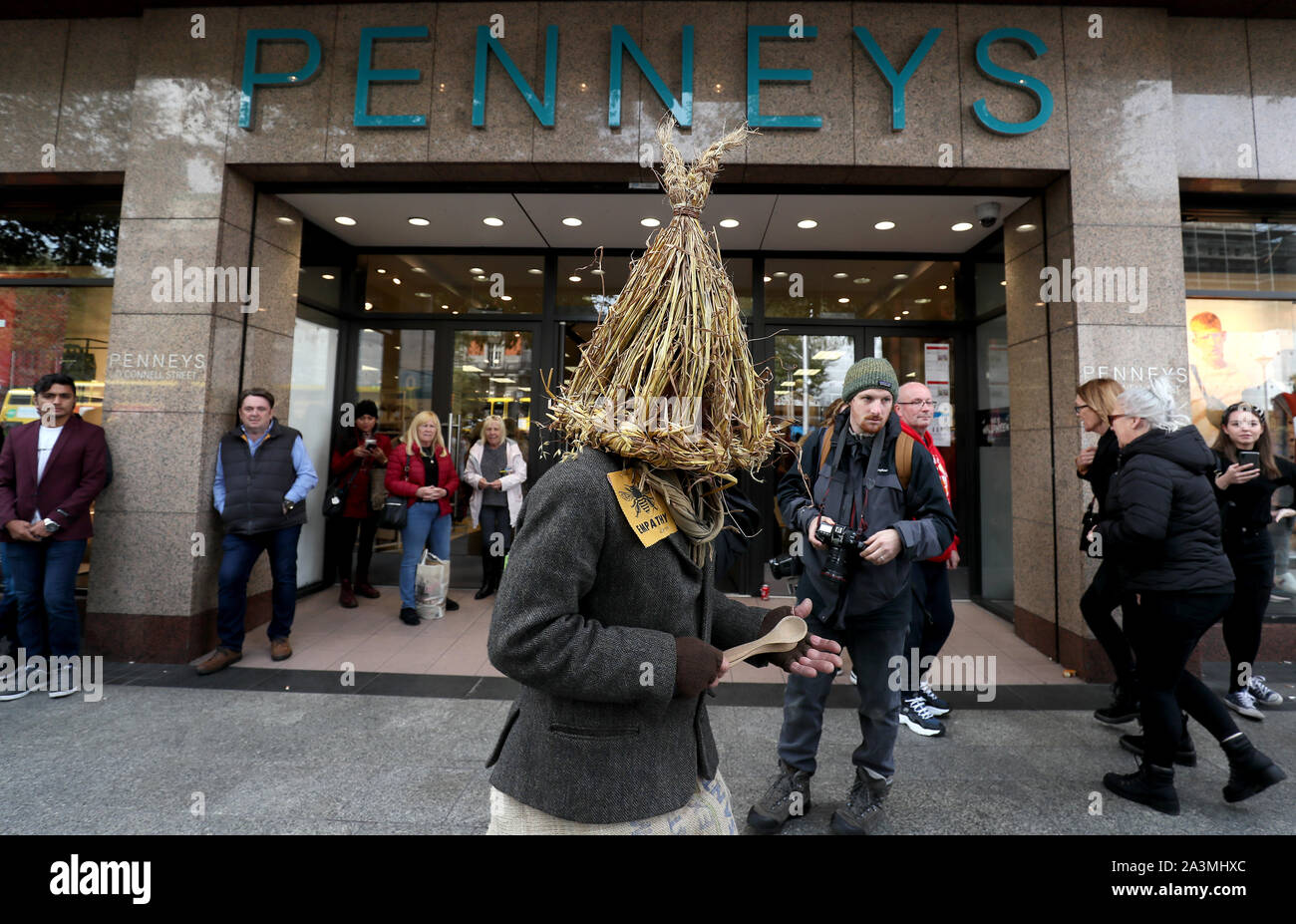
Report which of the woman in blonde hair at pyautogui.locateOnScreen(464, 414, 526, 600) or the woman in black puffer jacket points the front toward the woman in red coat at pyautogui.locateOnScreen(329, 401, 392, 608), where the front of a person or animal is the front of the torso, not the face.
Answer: the woman in black puffer jacket

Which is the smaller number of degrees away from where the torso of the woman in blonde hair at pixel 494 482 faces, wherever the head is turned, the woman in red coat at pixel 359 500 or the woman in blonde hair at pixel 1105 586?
the woman in blonde hair

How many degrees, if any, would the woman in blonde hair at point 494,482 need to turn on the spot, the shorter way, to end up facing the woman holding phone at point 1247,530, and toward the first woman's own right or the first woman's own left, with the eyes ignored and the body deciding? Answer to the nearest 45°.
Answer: approximately 45° to the first woman's own left

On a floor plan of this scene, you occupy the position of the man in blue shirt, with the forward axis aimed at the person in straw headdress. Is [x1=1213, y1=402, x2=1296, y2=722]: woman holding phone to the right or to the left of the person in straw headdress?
left

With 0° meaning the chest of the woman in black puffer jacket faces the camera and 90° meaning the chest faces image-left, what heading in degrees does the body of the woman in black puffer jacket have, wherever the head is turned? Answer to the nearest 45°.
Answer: approximately 90°

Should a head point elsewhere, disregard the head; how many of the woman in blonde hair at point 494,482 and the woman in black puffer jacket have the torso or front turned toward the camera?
1

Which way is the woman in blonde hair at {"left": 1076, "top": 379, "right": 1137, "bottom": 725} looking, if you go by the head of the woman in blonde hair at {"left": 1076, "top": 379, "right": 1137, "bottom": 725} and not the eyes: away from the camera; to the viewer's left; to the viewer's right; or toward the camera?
to the viewer's left

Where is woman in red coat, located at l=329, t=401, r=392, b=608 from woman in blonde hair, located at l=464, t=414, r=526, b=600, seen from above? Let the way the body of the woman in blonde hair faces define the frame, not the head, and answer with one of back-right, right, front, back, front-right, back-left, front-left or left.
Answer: right

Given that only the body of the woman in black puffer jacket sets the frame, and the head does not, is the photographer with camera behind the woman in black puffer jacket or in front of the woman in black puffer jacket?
in front
